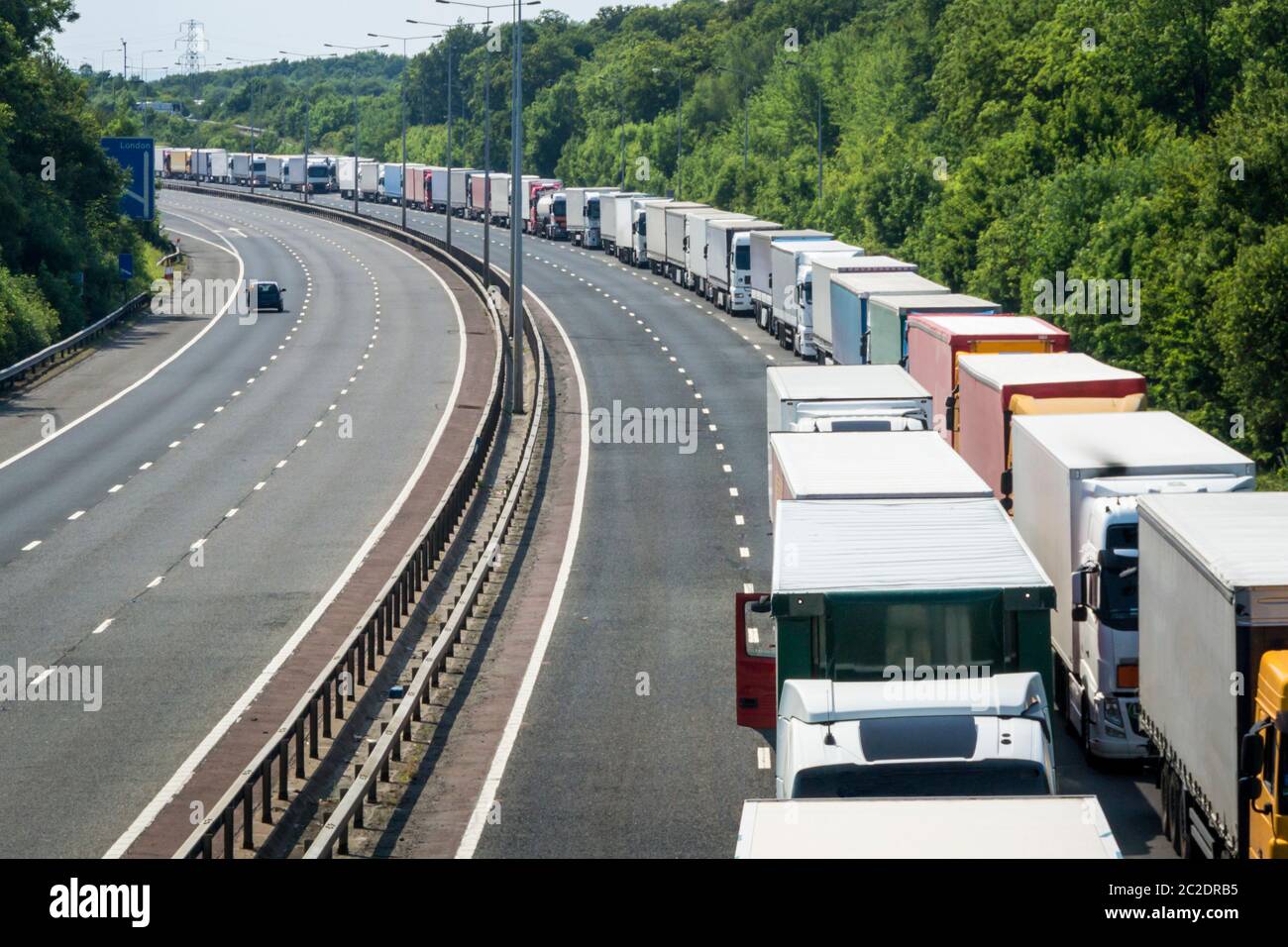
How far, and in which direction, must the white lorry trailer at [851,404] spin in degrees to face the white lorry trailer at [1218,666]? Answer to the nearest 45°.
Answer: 0° — it already faces it

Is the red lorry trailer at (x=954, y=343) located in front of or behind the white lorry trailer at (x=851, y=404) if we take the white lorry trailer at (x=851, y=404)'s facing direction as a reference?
behind

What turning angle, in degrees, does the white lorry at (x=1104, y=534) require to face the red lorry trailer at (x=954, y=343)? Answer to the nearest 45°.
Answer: approximately 180°

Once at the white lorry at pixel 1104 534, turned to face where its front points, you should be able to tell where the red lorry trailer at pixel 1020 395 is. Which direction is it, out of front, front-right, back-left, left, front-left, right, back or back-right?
back

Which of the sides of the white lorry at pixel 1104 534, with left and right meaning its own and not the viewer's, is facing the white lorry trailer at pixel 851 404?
back

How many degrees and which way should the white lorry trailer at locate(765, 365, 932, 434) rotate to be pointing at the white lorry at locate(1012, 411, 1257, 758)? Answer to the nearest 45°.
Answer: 0° — it already faces it

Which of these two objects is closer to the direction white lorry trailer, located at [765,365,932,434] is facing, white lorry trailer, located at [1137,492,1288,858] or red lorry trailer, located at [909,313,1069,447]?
the white lorry trailer

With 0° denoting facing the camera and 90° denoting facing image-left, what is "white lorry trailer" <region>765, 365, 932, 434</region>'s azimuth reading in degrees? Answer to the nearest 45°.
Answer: approximately 0°

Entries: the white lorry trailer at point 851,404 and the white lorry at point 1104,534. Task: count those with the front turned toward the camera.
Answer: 2

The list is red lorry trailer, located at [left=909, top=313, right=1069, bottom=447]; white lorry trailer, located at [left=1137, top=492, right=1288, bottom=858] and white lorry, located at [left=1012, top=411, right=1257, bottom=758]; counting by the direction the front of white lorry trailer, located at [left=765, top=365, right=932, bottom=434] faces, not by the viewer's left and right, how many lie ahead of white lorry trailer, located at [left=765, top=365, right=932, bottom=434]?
2
